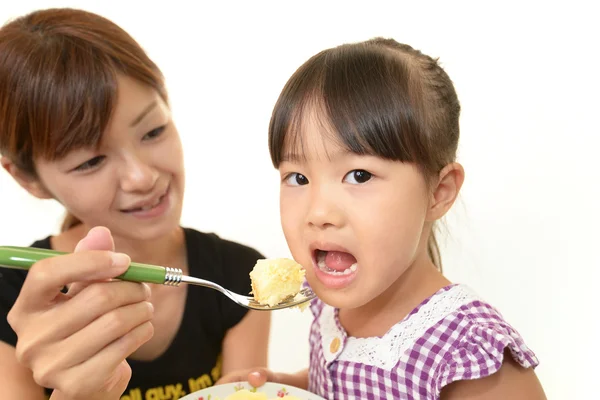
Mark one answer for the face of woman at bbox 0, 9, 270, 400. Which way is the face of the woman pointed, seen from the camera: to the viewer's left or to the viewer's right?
to the viewer's right

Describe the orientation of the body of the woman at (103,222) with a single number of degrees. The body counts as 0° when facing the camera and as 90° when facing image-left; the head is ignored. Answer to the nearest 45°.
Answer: approximately 315°

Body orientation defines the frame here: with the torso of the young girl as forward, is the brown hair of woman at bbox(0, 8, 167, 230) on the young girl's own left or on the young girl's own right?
on the young girl's own right

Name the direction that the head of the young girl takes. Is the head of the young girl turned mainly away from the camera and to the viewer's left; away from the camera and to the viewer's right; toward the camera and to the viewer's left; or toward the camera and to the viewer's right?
toward the camera and to the viewer's left

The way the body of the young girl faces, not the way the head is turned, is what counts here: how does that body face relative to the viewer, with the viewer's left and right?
facing the viewer and to the left of the viewer

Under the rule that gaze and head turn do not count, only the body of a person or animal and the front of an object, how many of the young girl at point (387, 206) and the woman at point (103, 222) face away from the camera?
0
